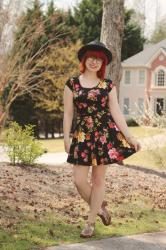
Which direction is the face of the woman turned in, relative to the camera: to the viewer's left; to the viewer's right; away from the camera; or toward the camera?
toward the camera

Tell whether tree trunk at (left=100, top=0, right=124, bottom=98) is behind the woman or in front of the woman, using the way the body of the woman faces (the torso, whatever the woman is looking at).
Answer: behind

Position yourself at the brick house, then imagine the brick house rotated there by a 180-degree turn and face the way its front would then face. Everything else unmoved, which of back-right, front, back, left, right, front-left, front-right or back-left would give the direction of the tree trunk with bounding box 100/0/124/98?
back

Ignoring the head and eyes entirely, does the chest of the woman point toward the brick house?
no

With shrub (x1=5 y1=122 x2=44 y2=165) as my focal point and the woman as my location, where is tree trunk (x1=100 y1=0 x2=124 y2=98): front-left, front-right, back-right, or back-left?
front-right

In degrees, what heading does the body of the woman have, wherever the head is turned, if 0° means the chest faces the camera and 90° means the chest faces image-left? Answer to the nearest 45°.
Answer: approximately 0°

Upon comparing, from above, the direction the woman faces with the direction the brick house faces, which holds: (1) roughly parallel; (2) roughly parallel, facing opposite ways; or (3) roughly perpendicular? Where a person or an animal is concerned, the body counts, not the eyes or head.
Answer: roughly parallel

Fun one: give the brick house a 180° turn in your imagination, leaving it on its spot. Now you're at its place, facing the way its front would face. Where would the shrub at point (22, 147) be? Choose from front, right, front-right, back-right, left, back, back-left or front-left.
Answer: back

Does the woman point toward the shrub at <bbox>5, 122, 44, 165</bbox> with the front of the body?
no

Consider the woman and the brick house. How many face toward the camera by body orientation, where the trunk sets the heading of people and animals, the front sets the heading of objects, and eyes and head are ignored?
2

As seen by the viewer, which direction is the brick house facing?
toward the camera

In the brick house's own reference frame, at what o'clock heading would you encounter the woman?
The woman is roughly at 12 o'clock from the brick house.
